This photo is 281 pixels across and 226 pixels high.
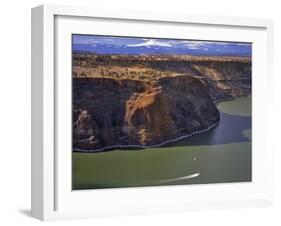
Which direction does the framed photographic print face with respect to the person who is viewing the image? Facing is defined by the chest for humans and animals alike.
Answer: facing the viewer and to the right of the viewer
